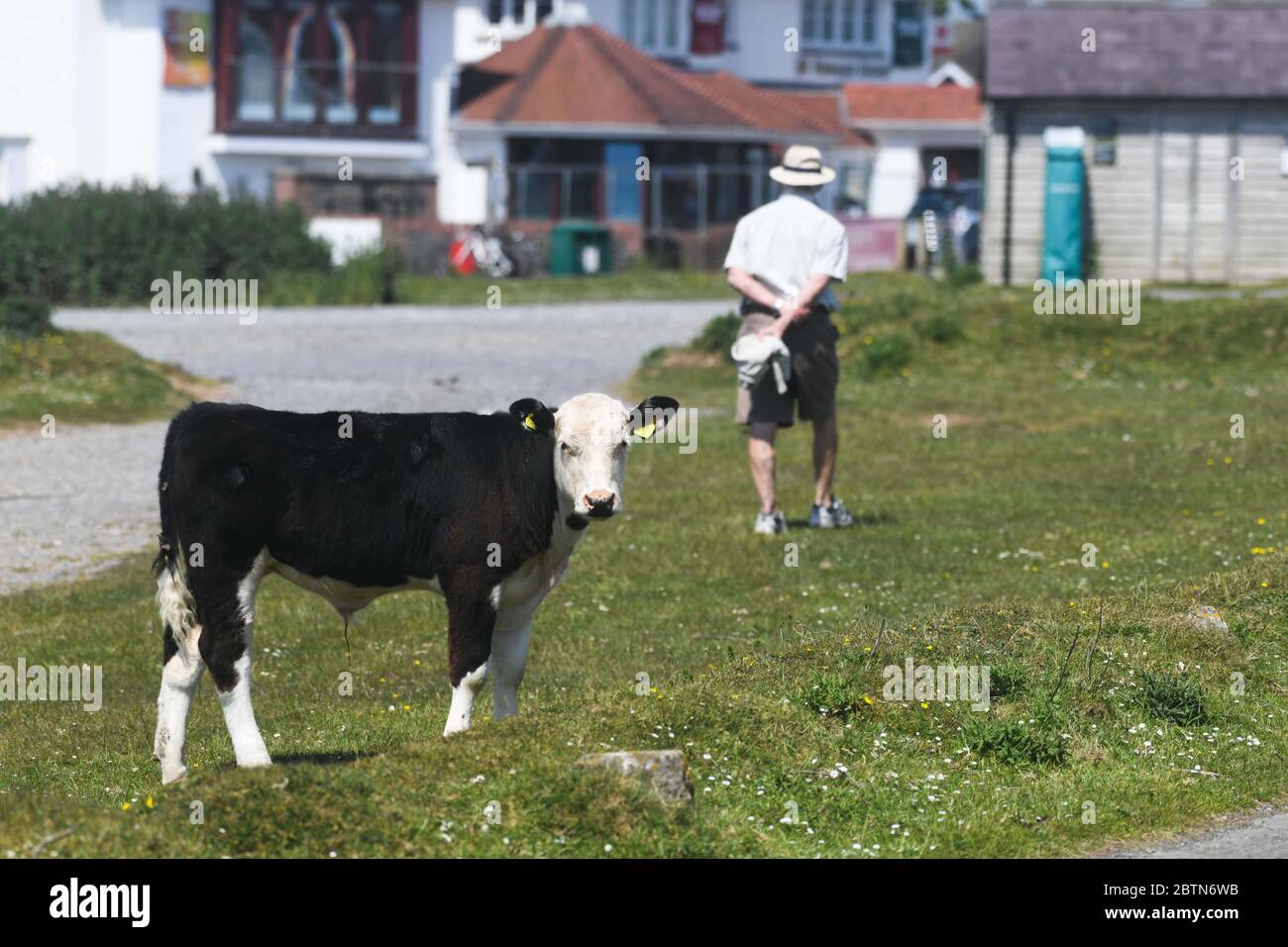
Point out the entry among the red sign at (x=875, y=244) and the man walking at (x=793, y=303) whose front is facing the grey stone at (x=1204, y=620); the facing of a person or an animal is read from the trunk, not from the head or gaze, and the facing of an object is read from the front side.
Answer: the red sign

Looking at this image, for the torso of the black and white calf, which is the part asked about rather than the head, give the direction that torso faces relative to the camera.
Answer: to the viewer's right

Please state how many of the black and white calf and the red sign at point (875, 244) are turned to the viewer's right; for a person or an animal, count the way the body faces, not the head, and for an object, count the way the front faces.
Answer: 1

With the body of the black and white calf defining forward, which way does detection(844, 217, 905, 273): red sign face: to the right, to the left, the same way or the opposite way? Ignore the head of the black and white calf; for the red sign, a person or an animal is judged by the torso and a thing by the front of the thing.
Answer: to the right

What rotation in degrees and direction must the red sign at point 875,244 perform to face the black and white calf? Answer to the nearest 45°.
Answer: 0° — it already faces it

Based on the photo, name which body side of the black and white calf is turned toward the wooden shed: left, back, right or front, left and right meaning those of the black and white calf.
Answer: left

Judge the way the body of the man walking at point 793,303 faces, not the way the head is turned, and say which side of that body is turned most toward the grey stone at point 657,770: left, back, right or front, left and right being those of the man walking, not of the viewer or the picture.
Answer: back

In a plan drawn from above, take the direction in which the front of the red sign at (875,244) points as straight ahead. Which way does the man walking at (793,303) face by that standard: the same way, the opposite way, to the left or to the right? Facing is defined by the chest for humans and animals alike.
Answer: the opposite way

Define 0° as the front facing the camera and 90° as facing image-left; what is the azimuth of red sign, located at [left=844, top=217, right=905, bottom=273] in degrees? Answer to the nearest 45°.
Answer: approximately 0°

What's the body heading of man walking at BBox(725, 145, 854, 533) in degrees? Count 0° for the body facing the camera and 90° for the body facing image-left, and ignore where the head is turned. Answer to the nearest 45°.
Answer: approximately 180°

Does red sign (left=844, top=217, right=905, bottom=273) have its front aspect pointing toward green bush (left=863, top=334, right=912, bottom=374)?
yes

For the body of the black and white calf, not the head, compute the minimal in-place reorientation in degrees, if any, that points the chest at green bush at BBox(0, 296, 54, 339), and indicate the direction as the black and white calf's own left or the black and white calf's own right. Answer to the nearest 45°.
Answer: approximately 90° to the black and white calf's own left

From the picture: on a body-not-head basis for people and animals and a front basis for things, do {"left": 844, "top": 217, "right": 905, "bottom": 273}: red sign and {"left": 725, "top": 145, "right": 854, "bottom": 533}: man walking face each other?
yes

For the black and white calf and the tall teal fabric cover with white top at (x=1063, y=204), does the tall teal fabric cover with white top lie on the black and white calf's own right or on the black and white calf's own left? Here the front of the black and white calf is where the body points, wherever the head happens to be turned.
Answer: on the black and white calf's own left
